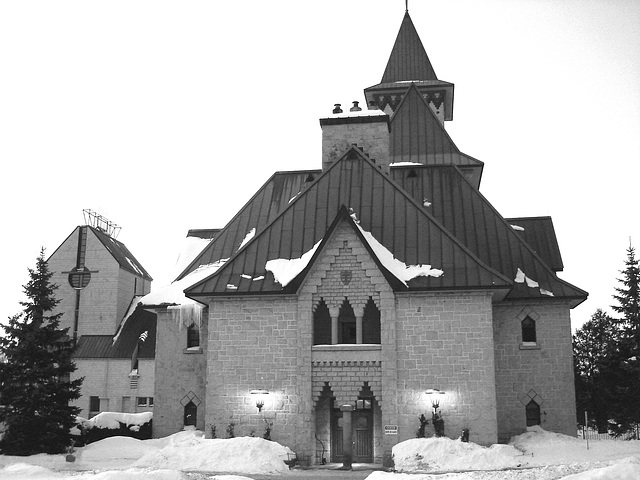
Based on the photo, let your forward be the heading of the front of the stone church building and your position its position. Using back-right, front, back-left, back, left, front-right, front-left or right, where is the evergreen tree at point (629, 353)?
back-left

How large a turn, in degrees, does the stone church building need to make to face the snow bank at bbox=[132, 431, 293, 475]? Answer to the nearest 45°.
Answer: approximately 45° to its right

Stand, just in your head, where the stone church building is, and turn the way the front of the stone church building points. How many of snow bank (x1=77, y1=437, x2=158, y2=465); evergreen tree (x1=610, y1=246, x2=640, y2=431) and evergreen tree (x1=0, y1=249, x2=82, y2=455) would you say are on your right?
2

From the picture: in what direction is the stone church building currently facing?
toward the camera

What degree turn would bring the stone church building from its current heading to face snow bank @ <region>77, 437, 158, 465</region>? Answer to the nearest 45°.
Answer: approximately 90° to its right

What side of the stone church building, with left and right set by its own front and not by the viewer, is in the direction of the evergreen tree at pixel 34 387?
right

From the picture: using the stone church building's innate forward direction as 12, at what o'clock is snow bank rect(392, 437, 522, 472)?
The snow bank is roughly at 11 o'clock from the stone church building.

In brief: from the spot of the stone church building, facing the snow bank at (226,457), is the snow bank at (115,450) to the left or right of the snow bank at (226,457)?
right
